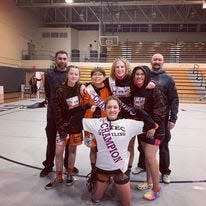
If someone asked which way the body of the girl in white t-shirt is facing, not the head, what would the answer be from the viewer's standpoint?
toward the camera

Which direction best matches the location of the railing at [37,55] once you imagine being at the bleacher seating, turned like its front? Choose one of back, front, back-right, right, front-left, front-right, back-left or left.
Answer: right

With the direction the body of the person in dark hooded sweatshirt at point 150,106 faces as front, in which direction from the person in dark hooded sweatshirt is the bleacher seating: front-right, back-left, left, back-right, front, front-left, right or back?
back-right

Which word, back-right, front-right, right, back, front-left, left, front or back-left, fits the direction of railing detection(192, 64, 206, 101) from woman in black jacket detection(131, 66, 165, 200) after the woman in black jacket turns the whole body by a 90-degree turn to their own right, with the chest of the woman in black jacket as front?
front-right

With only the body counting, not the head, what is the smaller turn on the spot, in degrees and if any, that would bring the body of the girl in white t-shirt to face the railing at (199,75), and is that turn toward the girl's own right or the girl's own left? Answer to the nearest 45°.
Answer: approximately 180°

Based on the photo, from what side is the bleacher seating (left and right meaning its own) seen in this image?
front

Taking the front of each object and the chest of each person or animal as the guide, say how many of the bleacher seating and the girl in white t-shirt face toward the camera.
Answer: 2

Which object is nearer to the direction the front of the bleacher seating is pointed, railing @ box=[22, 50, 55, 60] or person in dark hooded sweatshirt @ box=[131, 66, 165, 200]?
the person in dark hooded sweatshirt

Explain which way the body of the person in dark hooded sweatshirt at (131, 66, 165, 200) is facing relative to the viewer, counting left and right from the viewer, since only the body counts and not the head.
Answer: facing the viewer and to the left of the viewer

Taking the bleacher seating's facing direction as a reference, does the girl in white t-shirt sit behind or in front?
in front
